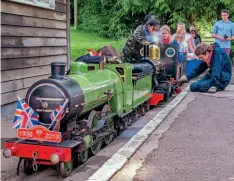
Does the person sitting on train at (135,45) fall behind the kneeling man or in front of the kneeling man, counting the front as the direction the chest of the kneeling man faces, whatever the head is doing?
in front

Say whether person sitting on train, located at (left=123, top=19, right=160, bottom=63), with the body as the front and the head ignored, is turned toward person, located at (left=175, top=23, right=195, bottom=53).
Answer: no

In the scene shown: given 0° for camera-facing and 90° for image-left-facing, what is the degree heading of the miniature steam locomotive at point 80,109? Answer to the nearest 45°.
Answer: approximately 45°

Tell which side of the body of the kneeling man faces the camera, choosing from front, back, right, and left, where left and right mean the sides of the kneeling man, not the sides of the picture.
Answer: left

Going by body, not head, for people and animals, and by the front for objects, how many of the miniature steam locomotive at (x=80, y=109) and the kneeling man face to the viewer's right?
0

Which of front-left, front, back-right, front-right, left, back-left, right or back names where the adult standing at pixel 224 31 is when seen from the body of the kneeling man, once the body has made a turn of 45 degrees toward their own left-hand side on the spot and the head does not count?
back-right

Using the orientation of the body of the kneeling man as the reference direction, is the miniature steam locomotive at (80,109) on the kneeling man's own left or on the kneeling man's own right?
on the kneeling man's own left

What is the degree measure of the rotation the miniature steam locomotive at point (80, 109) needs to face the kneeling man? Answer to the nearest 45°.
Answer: approximately 180°
